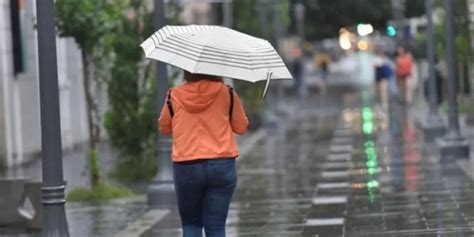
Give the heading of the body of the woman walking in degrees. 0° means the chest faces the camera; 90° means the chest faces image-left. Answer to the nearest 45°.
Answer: approximately 180°

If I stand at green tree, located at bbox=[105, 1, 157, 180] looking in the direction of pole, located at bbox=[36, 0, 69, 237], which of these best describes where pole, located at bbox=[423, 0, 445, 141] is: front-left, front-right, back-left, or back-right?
back-left

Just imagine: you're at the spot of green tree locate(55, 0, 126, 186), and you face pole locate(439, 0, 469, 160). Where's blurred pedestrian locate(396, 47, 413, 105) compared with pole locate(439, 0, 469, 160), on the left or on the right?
left

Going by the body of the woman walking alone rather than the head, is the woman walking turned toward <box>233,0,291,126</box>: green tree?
yes

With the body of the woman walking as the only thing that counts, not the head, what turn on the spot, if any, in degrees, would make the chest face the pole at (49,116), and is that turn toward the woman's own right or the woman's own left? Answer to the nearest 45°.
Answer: approximately 45° to the woman's own left

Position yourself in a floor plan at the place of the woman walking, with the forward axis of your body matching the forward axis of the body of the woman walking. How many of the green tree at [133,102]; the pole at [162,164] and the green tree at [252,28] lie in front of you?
3
